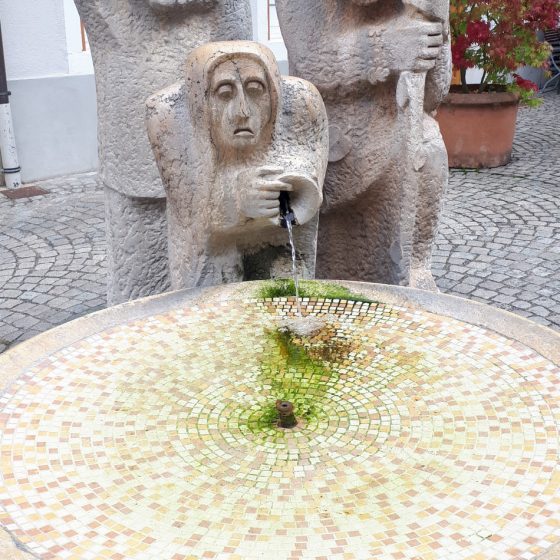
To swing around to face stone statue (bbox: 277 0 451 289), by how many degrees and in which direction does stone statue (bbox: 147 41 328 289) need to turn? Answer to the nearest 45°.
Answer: approximately 135° to its left

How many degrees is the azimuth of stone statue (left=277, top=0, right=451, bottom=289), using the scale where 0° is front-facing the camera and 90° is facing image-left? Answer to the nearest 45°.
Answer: approximately 315°

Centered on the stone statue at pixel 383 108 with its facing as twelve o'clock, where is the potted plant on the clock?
The potted plant is roughly at 8 o'clock from the stone statue.

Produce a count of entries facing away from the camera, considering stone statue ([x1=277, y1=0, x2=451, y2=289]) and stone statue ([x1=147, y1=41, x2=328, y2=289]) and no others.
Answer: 0

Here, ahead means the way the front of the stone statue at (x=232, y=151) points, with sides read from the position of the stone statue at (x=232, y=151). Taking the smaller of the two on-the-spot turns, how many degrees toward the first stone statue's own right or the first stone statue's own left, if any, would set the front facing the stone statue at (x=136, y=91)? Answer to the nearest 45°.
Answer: approximately 135° to the first stone statue's own right

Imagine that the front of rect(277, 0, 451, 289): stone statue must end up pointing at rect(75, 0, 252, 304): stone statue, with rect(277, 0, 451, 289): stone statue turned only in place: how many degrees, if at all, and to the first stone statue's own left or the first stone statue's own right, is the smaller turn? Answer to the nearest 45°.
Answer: approximately 135° to the first stone statue's own right

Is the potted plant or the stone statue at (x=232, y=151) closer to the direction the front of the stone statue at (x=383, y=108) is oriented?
the stone statue

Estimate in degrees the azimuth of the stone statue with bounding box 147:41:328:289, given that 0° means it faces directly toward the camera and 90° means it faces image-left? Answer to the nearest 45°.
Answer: approximately 0°

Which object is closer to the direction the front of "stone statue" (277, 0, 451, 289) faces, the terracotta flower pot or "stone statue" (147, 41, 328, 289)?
the stone statue

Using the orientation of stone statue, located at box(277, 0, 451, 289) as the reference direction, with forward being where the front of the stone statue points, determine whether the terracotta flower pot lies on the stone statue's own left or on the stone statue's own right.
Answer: on the stone statue's own left
